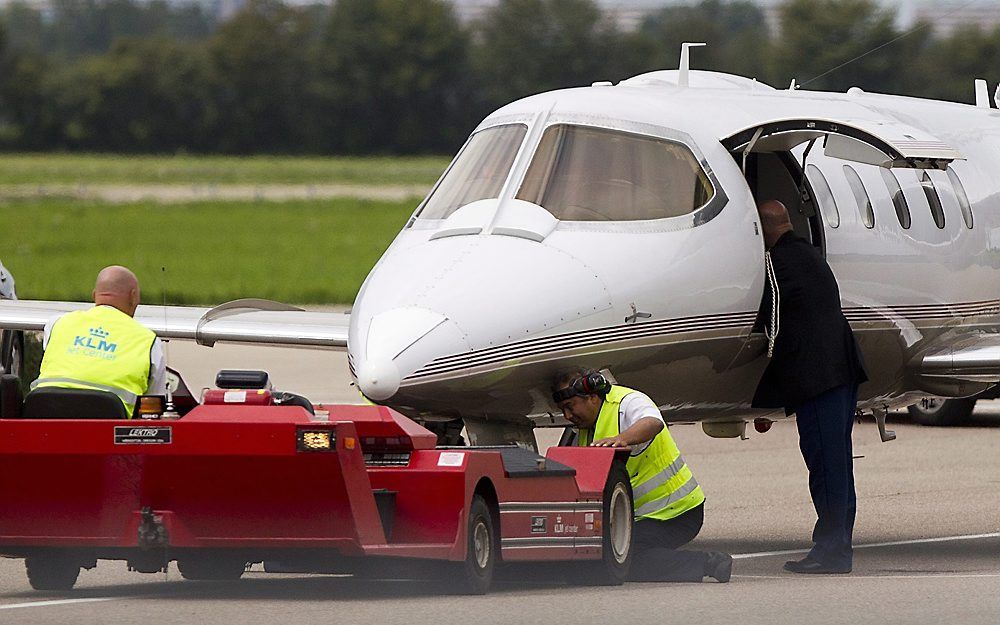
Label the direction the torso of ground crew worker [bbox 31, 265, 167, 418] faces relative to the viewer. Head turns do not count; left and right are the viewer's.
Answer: facing away from the viewer and to the right of the viewer

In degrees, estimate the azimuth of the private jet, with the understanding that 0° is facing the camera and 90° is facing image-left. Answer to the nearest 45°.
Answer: approximately 45°

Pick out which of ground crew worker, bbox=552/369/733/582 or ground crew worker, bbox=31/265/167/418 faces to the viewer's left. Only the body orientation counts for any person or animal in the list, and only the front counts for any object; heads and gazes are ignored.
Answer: ground crew worker, bbox=552/369/733/582

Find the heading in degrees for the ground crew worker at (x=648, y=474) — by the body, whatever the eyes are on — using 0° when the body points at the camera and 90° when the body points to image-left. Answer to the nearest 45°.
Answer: approximately 90°

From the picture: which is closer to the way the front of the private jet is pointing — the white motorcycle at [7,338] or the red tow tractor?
the red tow tractor
